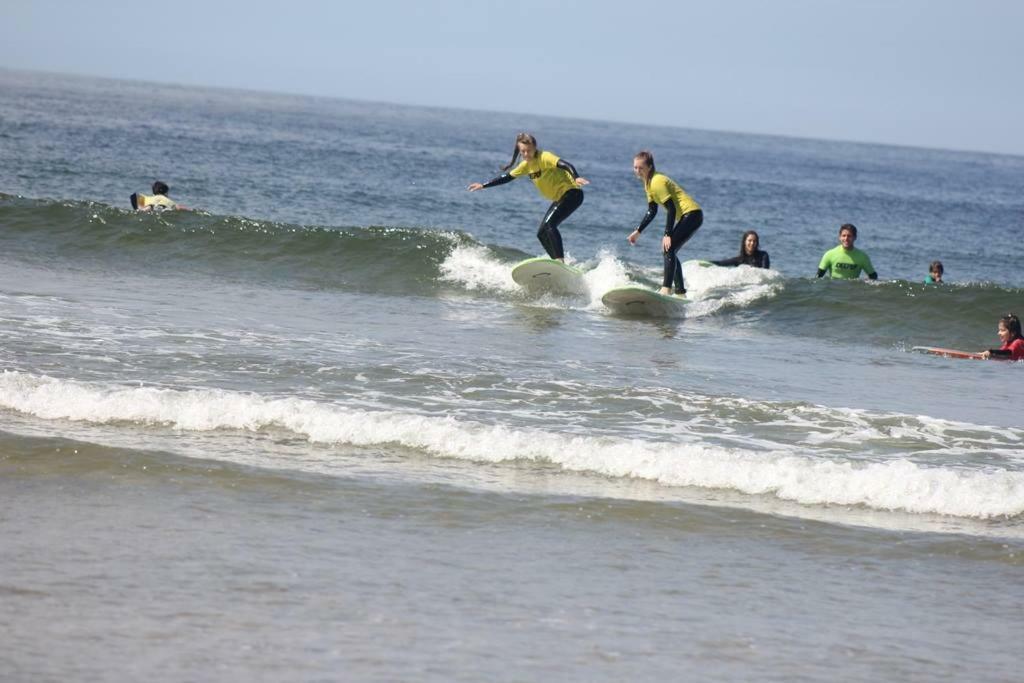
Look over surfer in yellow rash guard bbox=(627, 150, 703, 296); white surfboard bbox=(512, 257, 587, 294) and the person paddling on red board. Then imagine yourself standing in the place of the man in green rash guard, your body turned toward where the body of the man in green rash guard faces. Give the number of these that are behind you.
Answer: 0

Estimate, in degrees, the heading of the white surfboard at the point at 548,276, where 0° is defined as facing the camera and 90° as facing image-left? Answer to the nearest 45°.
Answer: approximately 45°

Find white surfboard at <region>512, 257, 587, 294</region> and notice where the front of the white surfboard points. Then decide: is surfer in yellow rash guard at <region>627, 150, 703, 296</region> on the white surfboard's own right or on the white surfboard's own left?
on the white surfboard's own left

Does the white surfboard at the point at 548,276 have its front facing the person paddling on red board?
no

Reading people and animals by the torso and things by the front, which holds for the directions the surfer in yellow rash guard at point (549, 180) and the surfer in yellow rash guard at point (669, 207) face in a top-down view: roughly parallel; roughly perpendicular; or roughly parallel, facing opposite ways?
roughly parallel

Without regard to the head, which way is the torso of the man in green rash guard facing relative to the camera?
toward the camera

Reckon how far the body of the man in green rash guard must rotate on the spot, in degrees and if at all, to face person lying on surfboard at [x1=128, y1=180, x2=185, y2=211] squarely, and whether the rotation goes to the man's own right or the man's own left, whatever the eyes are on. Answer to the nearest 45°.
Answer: approximately 90° to the man's own right

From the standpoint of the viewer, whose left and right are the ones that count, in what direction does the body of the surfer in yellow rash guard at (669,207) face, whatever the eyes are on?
facing the viewer and to the left of the viewer

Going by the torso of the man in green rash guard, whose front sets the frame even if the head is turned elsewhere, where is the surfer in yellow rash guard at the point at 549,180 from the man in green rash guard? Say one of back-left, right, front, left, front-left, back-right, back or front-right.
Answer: front-right

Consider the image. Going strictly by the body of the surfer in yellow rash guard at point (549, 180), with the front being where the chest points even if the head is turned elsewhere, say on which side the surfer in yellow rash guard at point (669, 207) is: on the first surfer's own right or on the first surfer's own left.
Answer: on the first surfer's own left

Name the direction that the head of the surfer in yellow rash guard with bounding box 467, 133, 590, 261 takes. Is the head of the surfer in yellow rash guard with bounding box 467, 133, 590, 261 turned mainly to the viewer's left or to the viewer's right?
to the viewer's left

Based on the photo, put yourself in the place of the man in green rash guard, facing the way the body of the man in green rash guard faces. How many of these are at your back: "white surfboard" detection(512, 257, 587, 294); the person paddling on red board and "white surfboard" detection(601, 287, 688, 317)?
0

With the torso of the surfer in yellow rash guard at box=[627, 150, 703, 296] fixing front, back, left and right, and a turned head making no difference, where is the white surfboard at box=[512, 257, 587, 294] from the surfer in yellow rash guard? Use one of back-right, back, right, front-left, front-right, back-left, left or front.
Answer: right
